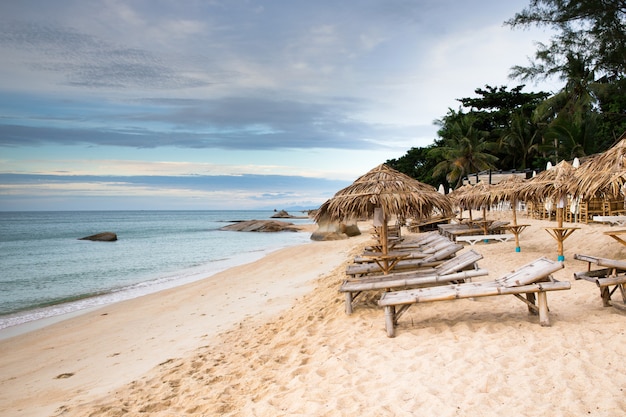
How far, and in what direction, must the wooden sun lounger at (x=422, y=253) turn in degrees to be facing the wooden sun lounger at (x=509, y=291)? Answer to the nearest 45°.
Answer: approximately 90° to its left

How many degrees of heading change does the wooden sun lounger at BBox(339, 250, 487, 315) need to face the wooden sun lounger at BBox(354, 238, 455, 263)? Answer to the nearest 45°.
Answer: approximately 90° to its right

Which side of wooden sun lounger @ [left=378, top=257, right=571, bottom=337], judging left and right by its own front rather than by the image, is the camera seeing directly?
left

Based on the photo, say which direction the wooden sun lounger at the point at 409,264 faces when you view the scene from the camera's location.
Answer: facing to the left of the viewer

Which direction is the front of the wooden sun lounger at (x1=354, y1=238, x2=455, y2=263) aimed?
to the viewer's left

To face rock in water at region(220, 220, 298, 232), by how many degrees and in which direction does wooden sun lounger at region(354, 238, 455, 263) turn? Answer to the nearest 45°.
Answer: approximately 45° to its right

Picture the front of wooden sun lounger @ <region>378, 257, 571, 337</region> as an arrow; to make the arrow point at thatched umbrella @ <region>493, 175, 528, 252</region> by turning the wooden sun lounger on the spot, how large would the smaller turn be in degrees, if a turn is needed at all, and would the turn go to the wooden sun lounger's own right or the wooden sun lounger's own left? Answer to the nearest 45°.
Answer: approximately 90° to the wooden sun lounger's own right

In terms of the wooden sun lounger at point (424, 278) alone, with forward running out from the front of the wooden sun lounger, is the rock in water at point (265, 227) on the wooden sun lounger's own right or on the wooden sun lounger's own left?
on the wooden sun lounger's own right

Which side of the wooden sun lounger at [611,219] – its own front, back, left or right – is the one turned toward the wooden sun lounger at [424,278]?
left

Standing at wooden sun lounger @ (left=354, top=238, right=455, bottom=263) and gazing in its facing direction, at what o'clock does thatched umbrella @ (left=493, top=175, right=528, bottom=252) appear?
The thatched umbrella is roughly at 4 o'clock from the wooden sun lounger.

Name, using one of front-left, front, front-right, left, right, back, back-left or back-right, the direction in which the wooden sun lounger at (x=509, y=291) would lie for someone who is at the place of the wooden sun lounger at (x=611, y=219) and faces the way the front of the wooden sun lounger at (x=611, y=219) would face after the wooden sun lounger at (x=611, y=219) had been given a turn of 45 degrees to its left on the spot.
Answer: front-left

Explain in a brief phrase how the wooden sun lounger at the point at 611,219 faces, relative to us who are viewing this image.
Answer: facing to the left of the viewer

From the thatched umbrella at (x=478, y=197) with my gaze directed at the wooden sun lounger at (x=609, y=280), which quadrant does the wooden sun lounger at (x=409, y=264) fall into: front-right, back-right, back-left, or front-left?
front-right

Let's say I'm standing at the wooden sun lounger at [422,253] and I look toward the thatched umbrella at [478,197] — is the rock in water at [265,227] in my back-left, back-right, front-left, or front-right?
front-left

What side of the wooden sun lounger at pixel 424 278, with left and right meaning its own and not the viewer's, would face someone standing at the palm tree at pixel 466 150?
right

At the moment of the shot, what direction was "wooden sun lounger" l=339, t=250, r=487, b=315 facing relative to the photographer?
facing to the left of the viewer

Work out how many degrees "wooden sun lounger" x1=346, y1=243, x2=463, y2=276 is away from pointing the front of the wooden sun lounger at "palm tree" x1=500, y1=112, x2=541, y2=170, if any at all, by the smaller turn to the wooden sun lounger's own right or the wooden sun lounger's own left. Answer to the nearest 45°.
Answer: approximately 90° to the wooden sun lounger's own right
